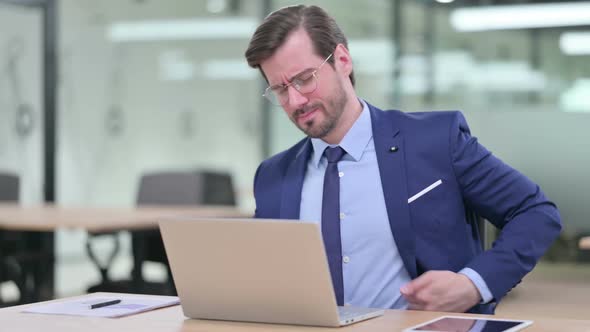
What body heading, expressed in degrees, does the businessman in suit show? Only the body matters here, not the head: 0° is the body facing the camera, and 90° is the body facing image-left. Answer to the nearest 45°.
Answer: approximately 45°

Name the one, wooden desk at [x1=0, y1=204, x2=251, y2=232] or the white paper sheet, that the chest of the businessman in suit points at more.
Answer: the white paper sheet

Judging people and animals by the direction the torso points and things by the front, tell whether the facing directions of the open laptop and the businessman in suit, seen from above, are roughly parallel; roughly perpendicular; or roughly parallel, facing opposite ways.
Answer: roughly parallel, facing opposite ways

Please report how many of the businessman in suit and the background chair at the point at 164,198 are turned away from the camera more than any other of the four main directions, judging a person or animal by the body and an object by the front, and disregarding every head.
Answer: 0

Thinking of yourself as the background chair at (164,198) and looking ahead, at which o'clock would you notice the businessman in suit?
The businessman in suit is roughly at 10 o'clock from the background chair.

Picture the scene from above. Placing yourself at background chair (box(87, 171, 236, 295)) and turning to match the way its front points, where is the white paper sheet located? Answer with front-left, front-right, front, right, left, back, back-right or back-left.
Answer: front-left

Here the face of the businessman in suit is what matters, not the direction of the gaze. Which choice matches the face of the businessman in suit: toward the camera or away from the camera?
toward the camera

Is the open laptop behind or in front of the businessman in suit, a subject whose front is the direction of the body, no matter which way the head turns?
in front

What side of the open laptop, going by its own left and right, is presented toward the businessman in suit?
front

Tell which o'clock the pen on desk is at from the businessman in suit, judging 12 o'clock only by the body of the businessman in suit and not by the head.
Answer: The pen on desk is roughly at 1 o'clock from the businessman in suit.

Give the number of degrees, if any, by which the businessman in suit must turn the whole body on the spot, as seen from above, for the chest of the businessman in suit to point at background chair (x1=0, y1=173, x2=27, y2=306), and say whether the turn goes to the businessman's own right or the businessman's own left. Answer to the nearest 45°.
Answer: approximately 90° to the businessman's own right

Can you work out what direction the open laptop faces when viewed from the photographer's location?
facing away from the viewer and to the right of the viewer

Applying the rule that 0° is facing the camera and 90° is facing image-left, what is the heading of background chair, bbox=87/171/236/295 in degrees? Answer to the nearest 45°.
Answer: approximately 45°

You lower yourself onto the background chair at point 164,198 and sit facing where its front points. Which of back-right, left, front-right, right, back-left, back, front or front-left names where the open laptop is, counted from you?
front-left
